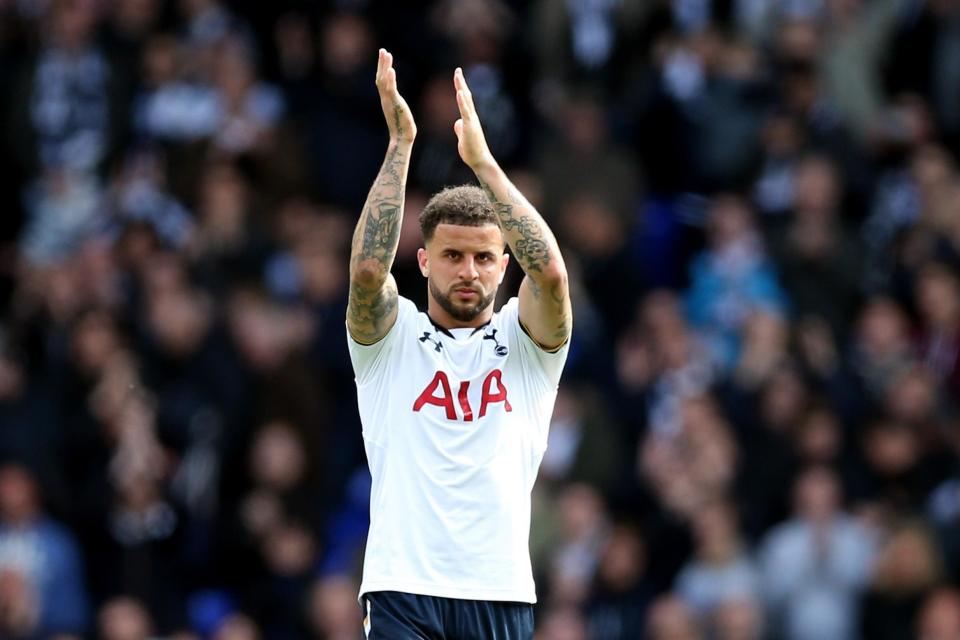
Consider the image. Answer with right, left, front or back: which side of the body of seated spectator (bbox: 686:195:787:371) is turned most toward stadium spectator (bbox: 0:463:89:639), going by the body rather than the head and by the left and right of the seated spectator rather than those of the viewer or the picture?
right

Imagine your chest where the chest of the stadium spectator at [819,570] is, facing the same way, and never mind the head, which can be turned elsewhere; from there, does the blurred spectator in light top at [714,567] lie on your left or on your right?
on your right

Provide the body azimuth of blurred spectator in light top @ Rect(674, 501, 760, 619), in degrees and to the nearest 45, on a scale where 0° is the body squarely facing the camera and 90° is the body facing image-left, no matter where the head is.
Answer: approximately 0°

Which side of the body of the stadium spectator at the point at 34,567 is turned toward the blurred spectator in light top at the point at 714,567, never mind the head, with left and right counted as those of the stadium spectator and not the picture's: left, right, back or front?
left

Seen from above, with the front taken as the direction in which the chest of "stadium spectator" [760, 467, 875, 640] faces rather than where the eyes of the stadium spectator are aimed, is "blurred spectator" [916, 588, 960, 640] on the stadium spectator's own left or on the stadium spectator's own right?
on the stadium spectator's own left

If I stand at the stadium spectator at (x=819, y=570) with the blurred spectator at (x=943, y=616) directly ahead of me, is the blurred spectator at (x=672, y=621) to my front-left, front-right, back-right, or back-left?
back-right
